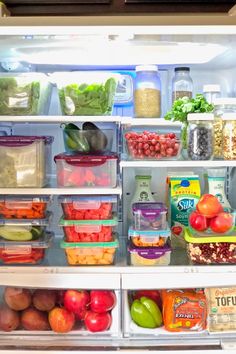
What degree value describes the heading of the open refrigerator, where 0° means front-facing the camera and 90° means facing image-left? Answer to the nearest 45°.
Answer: approximately 0°

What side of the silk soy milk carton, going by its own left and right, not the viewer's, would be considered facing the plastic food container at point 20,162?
right

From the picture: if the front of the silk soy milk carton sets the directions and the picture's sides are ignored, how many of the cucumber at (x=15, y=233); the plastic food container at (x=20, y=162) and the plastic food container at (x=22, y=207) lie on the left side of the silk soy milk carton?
0

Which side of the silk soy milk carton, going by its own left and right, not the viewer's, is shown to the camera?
front

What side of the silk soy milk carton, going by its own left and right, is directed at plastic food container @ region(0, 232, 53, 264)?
right
